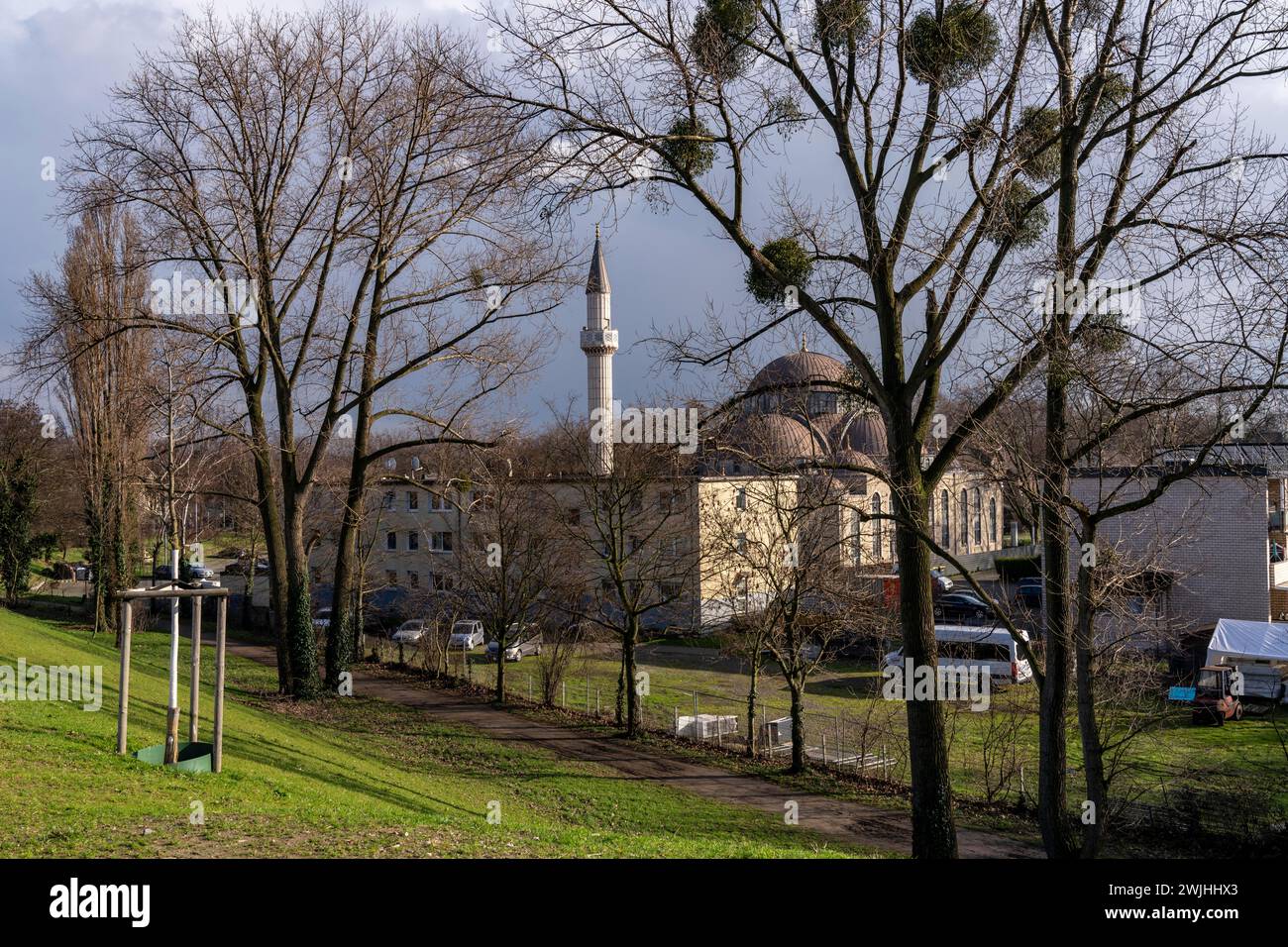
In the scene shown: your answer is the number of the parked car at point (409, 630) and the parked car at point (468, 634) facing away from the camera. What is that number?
0

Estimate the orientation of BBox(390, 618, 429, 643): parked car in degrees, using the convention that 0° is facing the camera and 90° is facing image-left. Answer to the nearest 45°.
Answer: approximately 45°

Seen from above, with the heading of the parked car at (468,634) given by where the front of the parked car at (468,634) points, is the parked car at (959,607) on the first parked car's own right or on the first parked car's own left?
on the first parked car's own left

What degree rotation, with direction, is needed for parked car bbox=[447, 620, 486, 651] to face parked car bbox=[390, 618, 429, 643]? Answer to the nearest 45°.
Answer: approximately 45° to its right

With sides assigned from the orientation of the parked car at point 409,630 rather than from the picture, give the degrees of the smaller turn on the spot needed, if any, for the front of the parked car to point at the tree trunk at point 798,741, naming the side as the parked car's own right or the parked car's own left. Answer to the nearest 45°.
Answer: approximately 45° to the parked car's own left

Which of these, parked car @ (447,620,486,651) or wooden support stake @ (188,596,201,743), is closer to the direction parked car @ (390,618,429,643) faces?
the wooden support stake

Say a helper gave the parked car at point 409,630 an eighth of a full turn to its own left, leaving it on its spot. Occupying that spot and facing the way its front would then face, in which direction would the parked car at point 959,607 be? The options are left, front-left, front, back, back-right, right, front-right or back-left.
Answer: left

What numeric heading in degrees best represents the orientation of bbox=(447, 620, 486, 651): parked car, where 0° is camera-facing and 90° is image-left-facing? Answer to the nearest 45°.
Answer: approximately 45°

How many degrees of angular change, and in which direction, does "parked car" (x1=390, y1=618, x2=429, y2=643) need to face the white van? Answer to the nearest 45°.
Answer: approximately 90° to its left

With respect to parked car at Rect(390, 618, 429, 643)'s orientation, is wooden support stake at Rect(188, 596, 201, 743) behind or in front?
in front

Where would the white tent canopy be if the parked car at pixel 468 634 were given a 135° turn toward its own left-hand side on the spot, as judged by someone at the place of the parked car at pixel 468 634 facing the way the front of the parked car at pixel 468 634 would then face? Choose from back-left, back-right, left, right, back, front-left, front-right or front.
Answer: front-right
